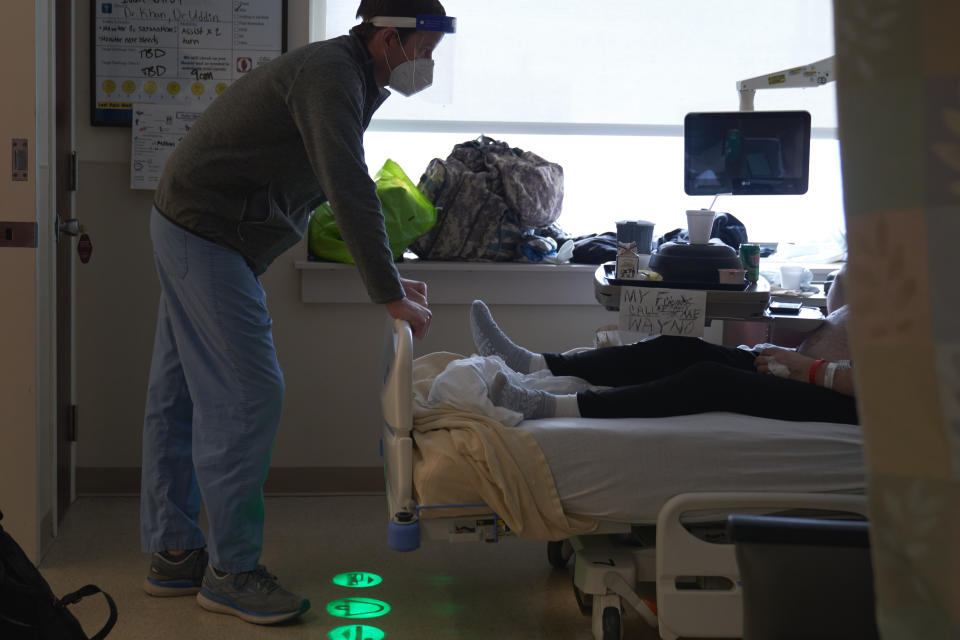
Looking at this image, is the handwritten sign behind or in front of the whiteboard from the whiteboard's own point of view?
in front

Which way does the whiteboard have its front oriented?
toward the camera

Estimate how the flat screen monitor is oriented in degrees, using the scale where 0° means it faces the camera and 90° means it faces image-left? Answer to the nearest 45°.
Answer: approximately 0°

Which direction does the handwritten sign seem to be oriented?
toward the camera

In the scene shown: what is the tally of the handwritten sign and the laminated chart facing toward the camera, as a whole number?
2

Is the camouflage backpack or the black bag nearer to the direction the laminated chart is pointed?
the black bag

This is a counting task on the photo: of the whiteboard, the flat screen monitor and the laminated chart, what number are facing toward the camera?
3
